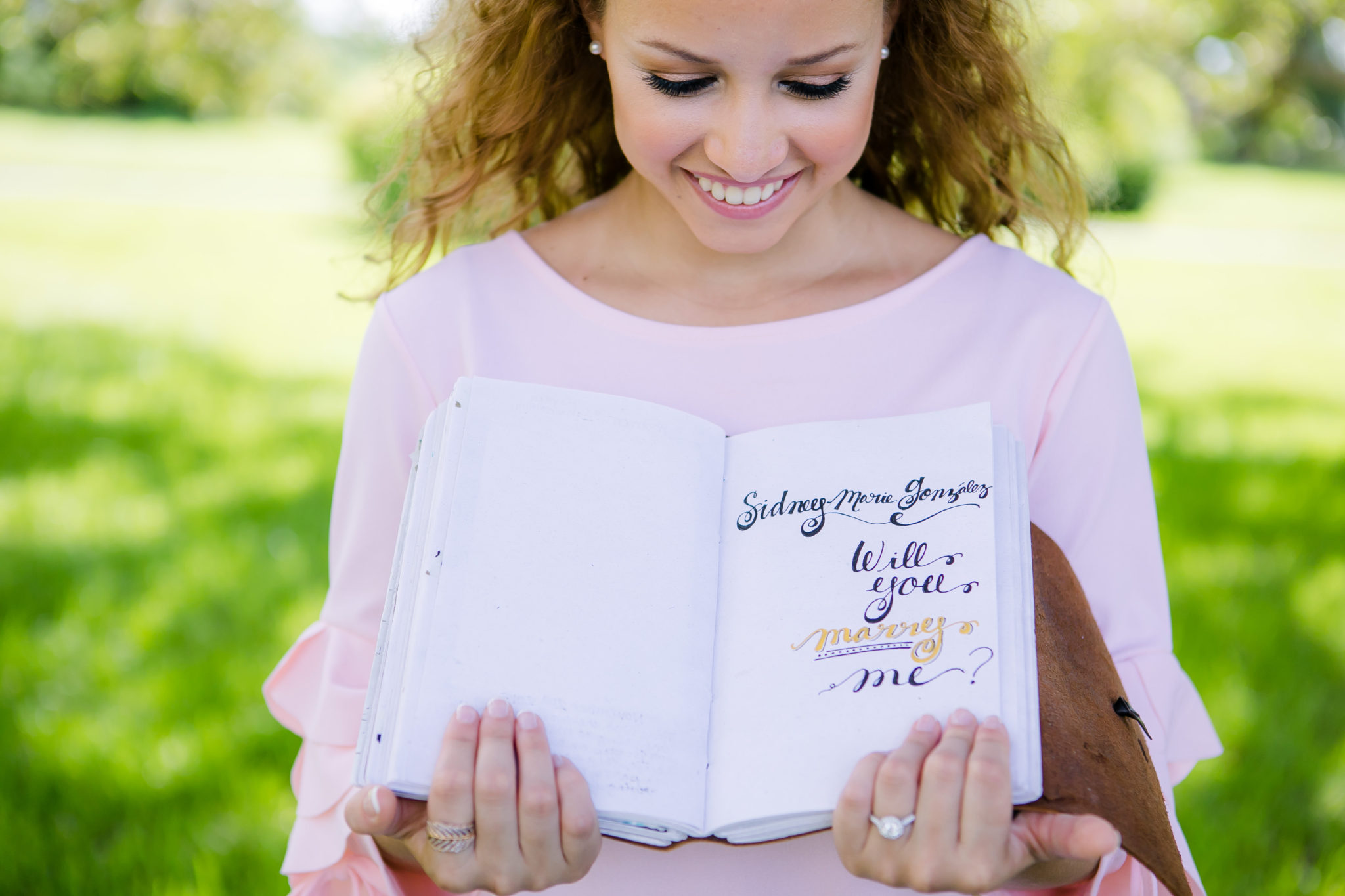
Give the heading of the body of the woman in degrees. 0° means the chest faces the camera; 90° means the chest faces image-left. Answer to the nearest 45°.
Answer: approximately 0°
